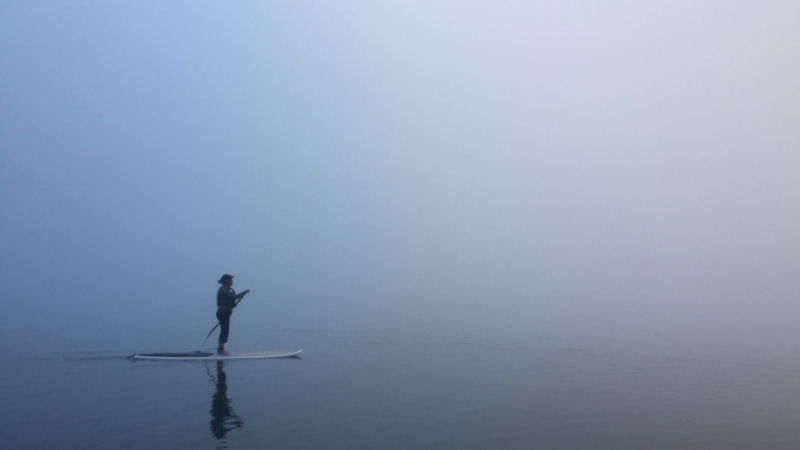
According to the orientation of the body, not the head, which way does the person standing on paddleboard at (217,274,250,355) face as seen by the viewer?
to the viewer's right

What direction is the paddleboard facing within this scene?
to the viewer's right
